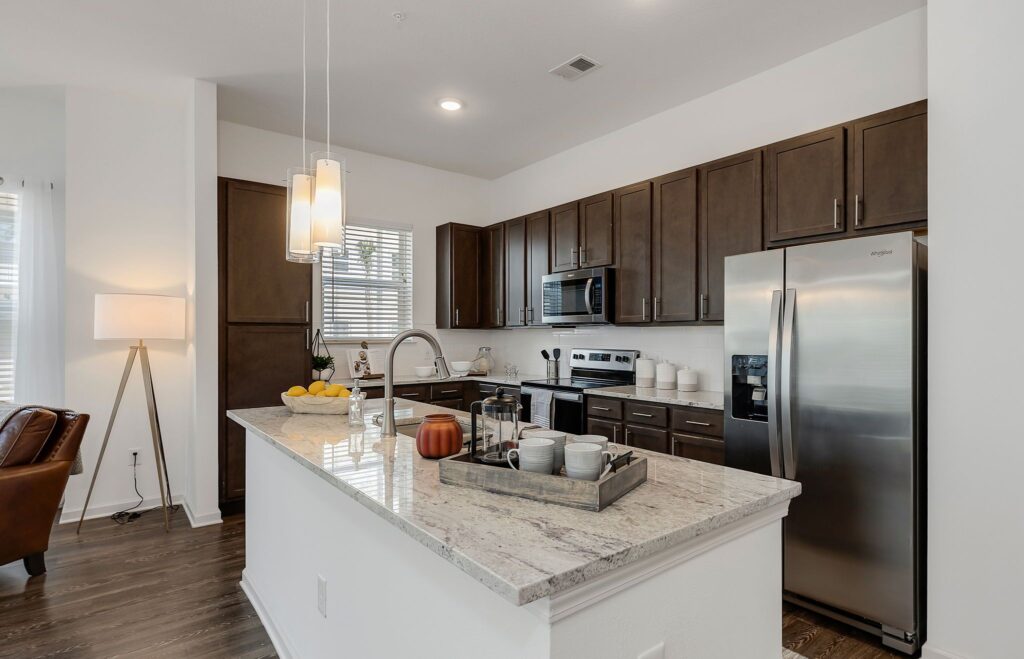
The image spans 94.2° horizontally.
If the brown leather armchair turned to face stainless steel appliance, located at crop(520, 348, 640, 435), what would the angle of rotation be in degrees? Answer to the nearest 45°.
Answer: approximately 135° to its left

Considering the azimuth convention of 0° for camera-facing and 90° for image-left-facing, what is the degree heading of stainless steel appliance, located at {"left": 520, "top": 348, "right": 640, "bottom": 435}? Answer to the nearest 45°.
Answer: approximately 45°

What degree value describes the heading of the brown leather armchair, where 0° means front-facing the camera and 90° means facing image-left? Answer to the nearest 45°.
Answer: approximately 45°

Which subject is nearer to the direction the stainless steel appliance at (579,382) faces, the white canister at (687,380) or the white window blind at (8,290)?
the white window blind

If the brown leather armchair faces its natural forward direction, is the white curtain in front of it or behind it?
behind

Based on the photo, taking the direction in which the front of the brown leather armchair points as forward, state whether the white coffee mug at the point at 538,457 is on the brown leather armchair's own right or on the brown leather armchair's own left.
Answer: on the brown leather armchair's own left

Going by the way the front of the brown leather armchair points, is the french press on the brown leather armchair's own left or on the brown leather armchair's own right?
on the brown leather armchair's own left
